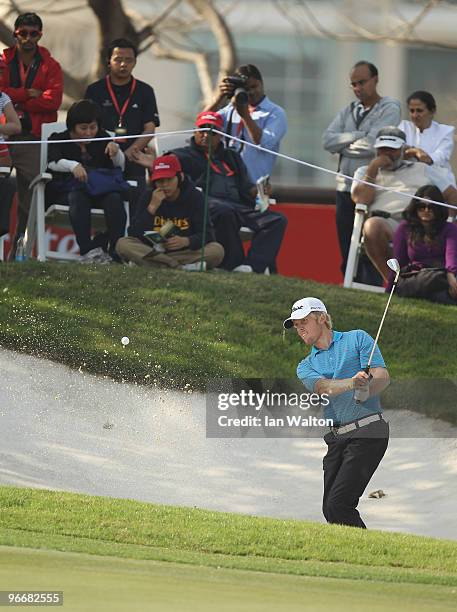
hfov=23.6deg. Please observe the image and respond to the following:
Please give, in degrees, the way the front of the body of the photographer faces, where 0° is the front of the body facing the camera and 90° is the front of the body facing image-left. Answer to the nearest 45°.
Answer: approximately 45°

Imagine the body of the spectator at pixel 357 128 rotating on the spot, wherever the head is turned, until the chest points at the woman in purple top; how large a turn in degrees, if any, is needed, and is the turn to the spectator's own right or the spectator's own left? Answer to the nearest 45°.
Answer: approximately 90° to the spectator's own left

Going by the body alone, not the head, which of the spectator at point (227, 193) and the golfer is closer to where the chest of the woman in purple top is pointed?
the golfer

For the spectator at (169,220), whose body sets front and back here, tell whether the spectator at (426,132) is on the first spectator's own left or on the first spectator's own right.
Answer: on the first spectator's own left

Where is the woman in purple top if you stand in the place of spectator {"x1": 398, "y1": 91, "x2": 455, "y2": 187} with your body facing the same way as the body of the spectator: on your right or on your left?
on your left

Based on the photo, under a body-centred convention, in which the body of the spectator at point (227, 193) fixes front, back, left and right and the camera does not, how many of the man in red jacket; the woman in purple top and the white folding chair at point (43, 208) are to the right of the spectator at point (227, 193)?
2
